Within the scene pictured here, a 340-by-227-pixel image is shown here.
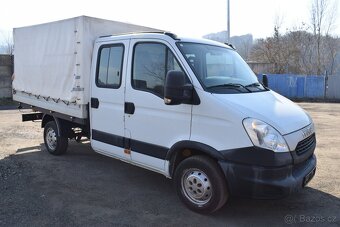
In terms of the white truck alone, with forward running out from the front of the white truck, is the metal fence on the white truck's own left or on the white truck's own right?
on the white truck's own left

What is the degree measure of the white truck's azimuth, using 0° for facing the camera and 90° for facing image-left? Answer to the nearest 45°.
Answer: approximately 315°
